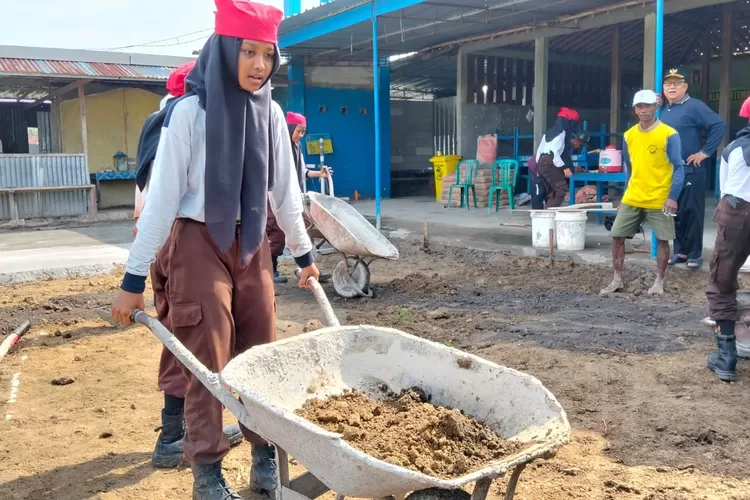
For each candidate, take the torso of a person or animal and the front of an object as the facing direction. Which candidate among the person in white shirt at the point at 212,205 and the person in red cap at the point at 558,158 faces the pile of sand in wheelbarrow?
the person in white shirt

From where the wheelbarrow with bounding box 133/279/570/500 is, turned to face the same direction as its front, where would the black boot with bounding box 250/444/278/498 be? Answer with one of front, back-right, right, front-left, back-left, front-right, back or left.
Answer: back

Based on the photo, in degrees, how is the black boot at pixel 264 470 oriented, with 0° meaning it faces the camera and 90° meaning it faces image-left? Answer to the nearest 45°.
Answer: approximately 315°

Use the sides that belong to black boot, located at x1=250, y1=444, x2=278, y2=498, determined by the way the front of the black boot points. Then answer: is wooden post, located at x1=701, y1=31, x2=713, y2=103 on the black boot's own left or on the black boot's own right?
on the black boot's own left

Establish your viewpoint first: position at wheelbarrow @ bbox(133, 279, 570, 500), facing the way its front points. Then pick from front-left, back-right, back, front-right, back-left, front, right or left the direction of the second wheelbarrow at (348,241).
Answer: back-left

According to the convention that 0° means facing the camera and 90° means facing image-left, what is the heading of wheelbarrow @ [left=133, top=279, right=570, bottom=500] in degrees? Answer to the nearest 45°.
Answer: approximately 315°

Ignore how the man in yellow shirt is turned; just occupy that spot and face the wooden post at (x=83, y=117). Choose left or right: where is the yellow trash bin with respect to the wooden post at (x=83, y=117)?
right
